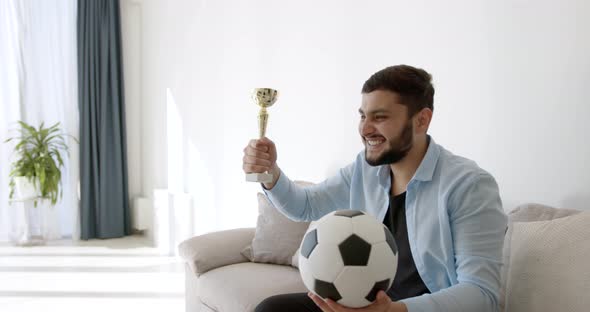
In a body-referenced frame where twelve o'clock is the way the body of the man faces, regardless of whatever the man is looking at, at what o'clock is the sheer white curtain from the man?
The sheer white curtain is roughly at 3 o'clock from the man.

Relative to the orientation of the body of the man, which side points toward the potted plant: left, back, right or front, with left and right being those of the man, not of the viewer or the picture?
right

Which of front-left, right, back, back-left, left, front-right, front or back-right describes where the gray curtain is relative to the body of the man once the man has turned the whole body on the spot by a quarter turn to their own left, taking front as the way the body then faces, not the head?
back

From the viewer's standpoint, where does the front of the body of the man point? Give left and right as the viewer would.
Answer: facing the viewer and to the left of the viewer
